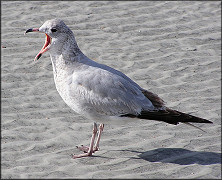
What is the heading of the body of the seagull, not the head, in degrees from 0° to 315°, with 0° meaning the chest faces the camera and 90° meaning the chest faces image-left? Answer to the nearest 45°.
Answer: approximately 90°
